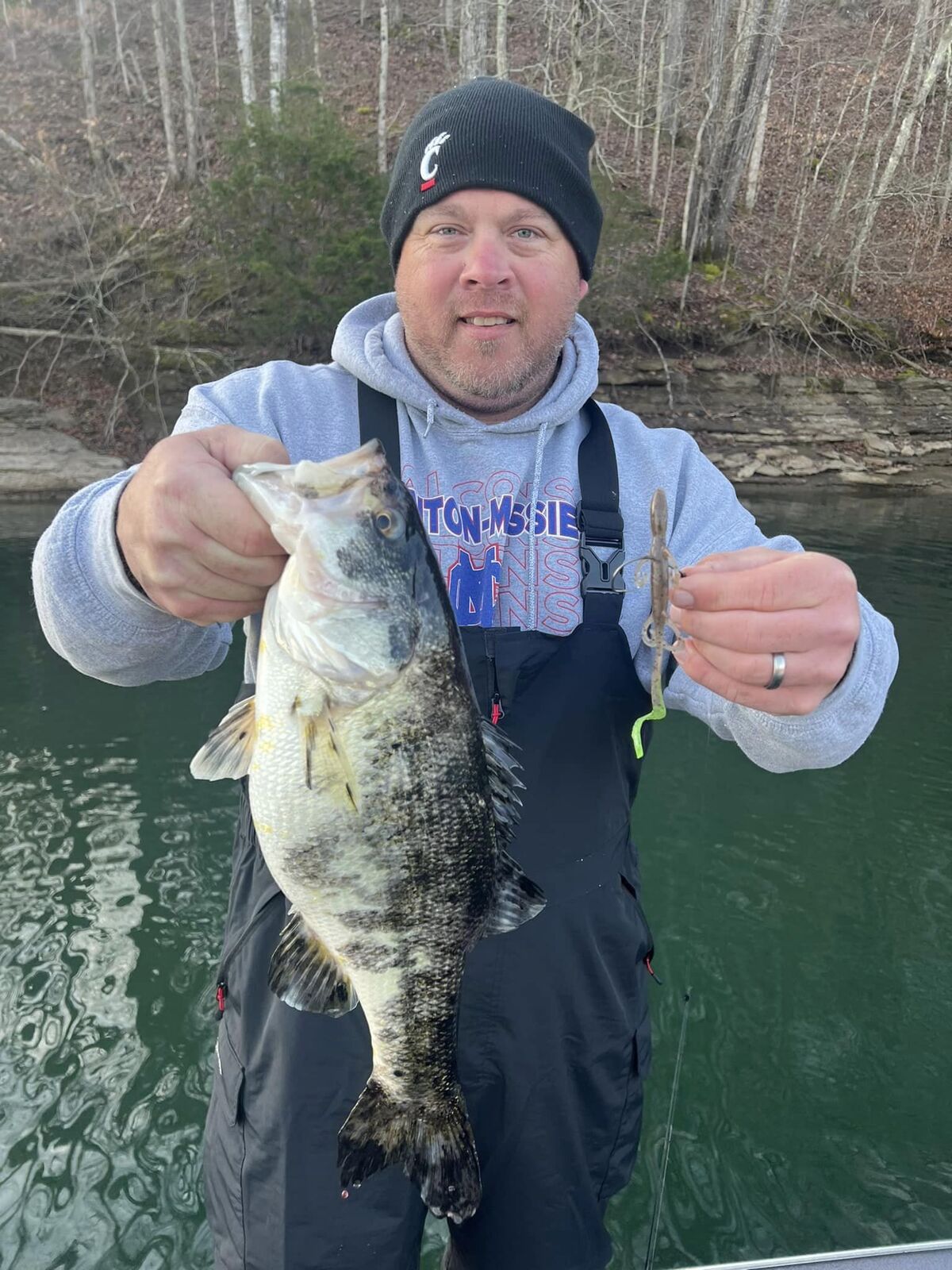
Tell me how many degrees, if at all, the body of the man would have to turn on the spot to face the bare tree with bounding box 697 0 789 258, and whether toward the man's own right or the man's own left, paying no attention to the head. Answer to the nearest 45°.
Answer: approximately 180°

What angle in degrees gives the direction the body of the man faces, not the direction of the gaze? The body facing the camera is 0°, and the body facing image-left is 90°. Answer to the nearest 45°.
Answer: approximately 0°
